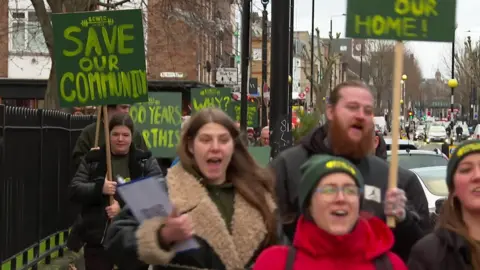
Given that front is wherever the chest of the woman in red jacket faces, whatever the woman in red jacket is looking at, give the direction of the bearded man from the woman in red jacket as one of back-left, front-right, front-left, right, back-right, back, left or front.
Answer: back

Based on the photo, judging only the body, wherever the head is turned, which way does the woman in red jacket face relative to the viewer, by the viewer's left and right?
facing the viewer

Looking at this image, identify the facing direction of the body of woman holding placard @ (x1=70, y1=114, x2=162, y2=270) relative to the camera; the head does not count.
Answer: toward the camera

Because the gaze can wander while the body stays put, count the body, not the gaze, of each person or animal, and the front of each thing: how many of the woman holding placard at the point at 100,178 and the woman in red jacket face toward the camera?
2

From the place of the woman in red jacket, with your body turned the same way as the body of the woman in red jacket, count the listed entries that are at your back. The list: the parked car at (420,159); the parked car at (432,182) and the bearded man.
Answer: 3

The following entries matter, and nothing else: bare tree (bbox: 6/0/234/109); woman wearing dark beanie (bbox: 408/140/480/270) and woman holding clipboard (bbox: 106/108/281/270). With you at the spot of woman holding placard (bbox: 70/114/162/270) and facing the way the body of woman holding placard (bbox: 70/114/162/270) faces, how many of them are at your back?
1

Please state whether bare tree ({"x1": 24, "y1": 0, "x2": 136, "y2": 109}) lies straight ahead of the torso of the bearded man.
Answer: no

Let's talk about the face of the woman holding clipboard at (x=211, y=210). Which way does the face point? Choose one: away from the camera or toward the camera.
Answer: toward the camera

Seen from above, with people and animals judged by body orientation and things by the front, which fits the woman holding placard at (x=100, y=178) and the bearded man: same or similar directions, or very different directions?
same or similar directions

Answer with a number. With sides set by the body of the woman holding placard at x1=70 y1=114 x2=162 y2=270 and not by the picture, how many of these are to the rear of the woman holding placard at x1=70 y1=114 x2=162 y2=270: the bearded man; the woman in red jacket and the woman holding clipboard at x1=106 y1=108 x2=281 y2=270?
0

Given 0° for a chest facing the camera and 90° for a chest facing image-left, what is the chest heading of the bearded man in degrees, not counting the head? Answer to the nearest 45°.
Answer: approximately 315°

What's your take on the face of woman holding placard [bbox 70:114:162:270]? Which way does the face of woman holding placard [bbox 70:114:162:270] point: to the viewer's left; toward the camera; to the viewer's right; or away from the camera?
toward the camera

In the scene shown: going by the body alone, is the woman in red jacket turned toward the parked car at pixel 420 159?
no
